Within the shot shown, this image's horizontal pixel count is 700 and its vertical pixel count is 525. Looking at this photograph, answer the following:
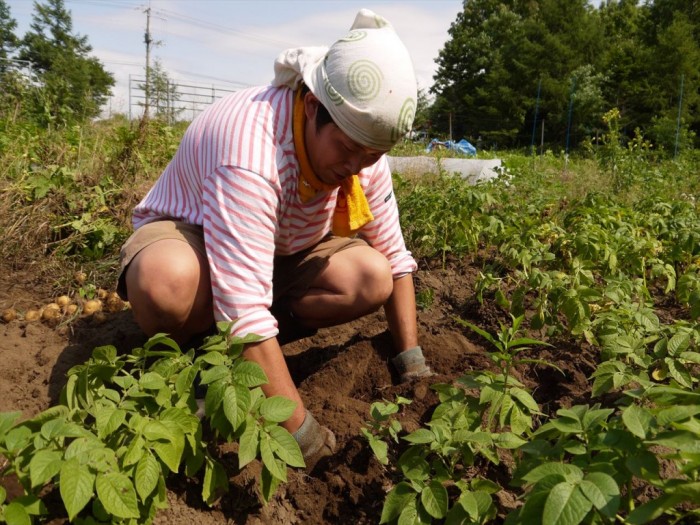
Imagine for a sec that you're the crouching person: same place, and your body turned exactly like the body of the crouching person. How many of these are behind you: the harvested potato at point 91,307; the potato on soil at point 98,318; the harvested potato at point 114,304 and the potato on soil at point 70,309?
4

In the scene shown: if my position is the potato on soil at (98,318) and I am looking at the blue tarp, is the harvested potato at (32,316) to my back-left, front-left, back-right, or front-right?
back-left

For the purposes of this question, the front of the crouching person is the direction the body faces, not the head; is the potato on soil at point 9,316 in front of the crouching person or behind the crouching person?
behind

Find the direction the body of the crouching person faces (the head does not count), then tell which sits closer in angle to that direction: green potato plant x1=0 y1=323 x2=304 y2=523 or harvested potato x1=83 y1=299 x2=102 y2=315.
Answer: the green potato plant

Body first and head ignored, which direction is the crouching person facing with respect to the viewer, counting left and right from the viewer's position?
facing the viewer and to the right of the viewer

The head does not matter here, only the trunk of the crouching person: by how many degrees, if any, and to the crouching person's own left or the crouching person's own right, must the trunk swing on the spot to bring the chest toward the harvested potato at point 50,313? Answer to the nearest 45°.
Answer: approximately 180°

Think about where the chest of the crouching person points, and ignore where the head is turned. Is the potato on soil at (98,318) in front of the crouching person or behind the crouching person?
behind

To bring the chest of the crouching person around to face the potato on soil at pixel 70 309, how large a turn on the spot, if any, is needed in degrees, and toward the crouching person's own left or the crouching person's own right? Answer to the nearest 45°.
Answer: approximately 180°

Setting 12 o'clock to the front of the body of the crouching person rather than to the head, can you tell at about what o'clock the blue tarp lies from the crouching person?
The blue tarp is roughly at 8 o'clock from the crouching person.

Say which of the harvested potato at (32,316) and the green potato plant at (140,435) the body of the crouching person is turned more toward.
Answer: the green potato plant
